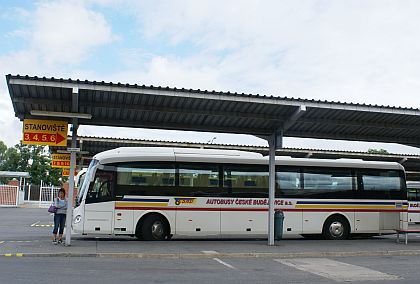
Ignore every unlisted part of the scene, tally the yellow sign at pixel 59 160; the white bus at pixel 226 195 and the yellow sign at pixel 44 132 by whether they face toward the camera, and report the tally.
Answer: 2

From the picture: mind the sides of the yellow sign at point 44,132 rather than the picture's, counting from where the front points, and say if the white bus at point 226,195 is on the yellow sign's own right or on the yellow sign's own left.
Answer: on the yellow sign's own left

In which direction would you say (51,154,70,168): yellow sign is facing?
toward the camera

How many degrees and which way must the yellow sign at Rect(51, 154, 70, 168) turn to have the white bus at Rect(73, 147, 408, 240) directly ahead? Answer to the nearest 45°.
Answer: approximately 45° to its left

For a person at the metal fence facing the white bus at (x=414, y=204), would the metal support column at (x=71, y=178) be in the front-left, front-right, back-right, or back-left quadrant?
front-right

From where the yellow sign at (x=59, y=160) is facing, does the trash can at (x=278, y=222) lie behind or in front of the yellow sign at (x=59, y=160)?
in front

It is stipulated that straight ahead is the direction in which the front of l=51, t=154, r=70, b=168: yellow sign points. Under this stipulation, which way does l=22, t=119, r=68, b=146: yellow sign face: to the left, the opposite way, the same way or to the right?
the same way

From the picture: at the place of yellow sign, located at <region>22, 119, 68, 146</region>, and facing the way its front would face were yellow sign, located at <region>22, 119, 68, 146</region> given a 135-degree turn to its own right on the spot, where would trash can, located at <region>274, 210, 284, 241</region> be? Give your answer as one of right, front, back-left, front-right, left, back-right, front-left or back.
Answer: back-right

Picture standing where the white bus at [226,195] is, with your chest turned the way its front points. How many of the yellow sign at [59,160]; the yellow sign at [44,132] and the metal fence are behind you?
0

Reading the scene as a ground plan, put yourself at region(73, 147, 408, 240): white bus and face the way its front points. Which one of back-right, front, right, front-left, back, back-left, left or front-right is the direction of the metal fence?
front-right

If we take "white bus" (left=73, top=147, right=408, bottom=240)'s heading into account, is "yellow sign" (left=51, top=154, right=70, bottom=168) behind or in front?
in front

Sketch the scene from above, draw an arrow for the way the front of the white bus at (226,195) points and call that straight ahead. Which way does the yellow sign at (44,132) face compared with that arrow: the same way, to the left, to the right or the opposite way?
to the left

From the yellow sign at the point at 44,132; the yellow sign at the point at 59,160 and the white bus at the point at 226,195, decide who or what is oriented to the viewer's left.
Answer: the white bus

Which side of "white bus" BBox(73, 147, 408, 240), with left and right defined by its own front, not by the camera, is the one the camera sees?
left

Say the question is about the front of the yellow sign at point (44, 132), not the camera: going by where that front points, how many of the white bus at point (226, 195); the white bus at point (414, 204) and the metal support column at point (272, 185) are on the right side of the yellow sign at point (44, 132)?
0

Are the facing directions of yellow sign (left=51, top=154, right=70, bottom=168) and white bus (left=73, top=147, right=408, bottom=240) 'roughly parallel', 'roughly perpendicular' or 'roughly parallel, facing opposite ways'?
roughly perpendicular

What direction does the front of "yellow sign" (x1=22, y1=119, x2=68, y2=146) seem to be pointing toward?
toward the camera
